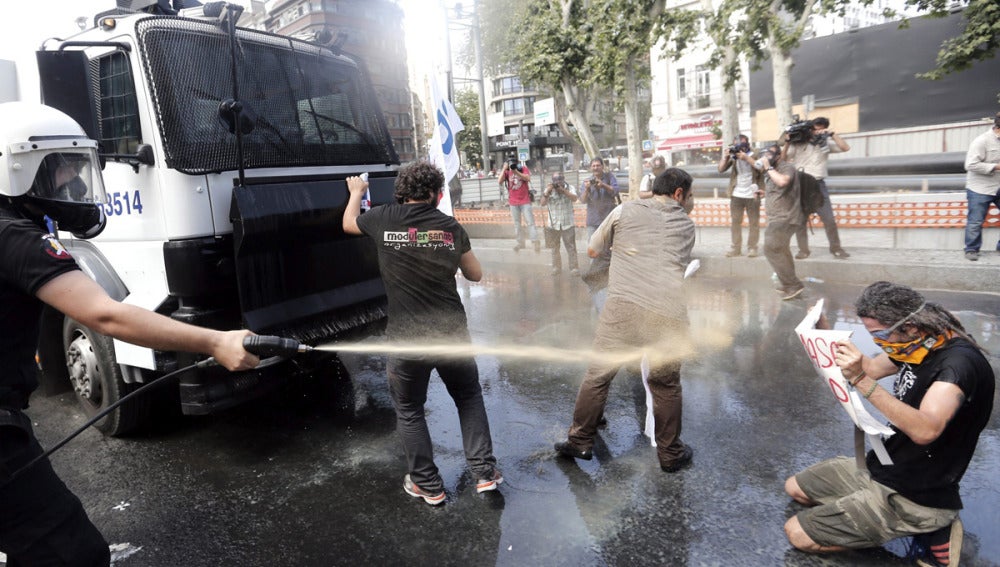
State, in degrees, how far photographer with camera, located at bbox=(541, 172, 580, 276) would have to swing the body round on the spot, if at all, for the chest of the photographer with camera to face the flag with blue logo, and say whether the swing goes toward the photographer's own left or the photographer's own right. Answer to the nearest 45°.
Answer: approximately 45° to the photographer's own right

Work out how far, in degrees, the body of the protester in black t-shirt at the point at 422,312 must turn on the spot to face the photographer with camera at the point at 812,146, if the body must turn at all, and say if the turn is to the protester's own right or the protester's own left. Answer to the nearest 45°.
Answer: approximately 45° to the protester's own right

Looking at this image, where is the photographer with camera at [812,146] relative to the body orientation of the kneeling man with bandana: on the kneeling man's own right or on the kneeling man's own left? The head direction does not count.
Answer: on the kneeling man's own right

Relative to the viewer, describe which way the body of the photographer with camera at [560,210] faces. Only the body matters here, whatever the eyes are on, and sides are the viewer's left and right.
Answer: facing the viewer

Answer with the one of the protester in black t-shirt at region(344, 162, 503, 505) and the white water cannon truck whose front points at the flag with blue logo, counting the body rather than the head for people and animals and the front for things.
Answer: the protester in black t-shirt

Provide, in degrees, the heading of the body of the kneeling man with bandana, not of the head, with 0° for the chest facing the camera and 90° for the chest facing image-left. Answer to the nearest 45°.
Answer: approximately 90°

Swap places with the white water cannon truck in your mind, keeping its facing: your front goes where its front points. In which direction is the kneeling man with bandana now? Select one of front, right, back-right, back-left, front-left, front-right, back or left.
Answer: front

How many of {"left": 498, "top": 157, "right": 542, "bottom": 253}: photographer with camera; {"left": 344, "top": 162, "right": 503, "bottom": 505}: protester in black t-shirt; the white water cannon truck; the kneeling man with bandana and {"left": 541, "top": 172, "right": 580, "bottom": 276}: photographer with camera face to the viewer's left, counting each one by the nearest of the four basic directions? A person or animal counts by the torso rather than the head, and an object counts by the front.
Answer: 1

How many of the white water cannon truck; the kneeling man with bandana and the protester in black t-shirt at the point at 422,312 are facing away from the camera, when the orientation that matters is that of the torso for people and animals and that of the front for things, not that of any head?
1

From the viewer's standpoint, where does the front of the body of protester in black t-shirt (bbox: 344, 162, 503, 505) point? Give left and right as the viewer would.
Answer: facing away from the viewer

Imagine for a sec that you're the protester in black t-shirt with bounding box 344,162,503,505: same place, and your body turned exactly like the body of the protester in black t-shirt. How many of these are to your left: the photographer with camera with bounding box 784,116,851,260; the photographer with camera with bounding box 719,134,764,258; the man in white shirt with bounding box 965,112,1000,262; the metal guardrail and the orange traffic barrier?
0

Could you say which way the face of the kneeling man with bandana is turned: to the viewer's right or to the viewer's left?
to the viewer's left

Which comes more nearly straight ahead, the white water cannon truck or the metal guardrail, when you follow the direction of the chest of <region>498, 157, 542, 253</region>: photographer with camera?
the white water cannon truck

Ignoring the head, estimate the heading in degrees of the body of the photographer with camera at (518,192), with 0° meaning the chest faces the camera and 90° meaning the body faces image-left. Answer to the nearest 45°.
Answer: approximately 0°

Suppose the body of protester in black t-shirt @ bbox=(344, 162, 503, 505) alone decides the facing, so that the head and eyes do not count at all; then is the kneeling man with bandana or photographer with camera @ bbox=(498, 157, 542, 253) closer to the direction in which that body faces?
the photographer with camera

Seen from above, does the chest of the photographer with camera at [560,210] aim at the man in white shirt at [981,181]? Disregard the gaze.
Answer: no

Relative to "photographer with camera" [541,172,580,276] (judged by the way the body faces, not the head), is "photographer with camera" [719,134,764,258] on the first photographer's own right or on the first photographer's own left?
on the first photographer's own left

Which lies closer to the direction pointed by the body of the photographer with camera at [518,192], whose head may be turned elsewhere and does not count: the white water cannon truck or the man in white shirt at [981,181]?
the white water cannon truck

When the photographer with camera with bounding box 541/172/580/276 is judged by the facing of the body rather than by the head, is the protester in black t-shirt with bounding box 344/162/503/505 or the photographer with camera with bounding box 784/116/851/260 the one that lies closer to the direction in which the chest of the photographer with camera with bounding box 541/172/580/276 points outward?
the protester in black t-shirt
